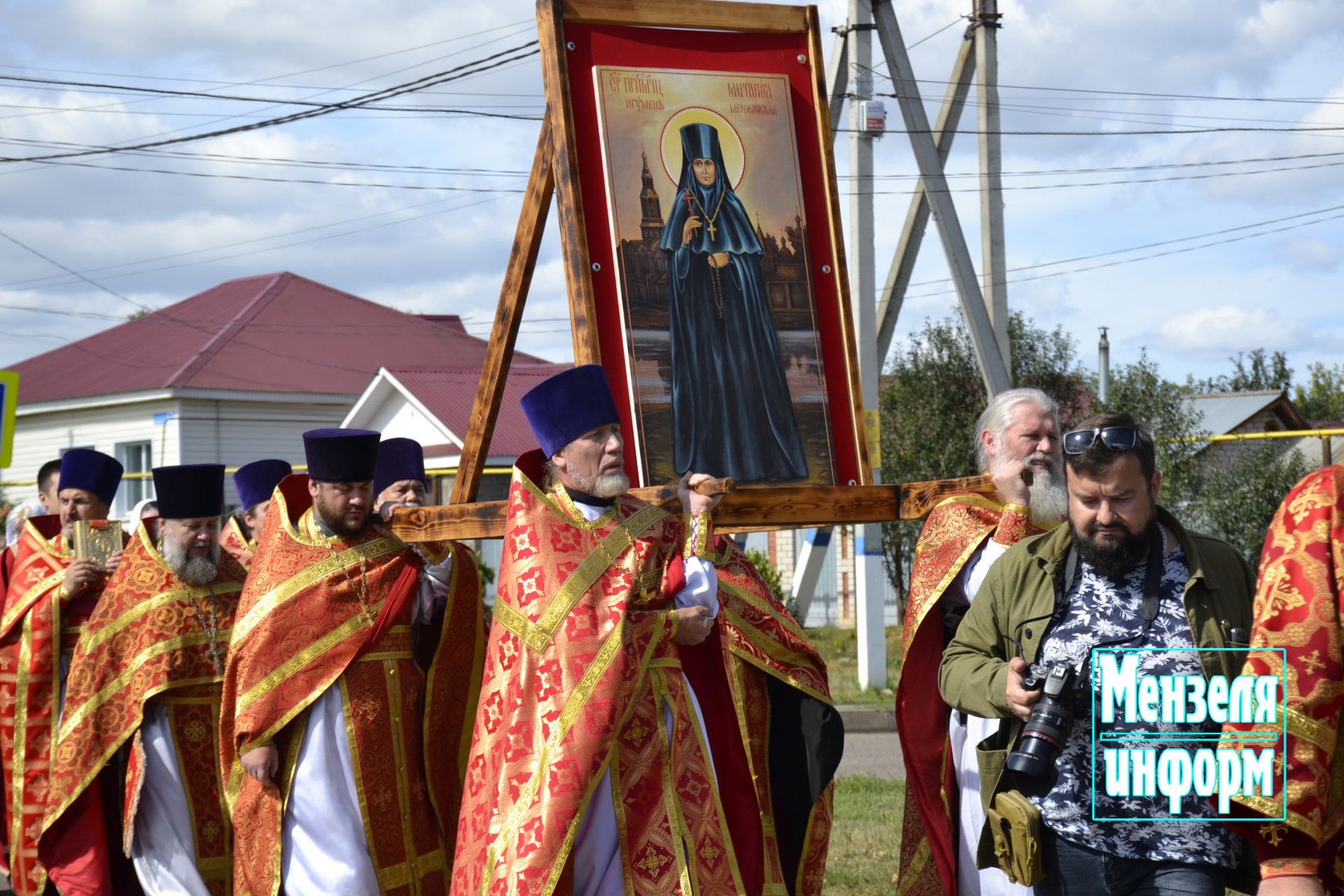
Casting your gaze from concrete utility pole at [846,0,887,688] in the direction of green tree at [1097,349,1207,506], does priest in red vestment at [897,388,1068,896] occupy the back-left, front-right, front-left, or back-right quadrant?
back-right

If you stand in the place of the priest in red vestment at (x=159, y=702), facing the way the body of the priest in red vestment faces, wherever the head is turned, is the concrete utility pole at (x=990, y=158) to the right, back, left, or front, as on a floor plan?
left

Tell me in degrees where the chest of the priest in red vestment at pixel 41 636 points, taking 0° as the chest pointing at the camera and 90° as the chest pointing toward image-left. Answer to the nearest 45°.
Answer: approximately 315°
